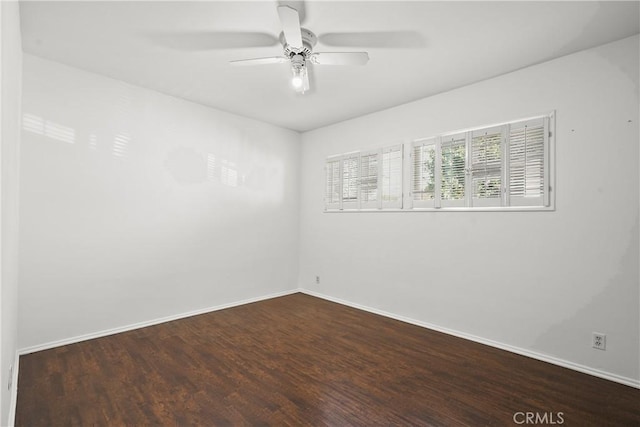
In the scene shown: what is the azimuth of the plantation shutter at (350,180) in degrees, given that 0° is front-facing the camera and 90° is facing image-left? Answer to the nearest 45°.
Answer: approximately 45°

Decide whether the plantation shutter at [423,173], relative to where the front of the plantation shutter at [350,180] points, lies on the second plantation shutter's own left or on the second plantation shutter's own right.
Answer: on the second plantation shutter's own left

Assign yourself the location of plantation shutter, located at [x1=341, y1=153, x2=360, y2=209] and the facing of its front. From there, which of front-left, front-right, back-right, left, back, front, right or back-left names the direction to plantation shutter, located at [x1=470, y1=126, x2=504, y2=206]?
left

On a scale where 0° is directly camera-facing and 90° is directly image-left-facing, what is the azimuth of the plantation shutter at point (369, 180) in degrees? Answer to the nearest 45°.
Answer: approximately 45°

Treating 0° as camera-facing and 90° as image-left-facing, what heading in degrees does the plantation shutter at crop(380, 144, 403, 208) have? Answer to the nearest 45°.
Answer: approximately 45°

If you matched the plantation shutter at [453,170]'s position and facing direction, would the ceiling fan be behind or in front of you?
in front
